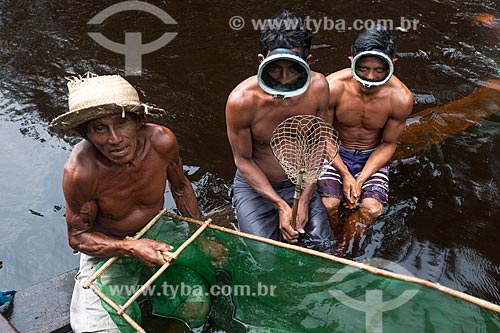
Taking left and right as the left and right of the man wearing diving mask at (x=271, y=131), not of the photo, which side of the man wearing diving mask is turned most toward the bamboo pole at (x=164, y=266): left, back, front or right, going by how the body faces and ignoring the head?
front

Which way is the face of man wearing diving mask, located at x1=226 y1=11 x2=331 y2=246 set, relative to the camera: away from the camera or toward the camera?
toward the camera

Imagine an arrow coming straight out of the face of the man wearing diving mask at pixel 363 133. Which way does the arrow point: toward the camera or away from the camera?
toward the camera

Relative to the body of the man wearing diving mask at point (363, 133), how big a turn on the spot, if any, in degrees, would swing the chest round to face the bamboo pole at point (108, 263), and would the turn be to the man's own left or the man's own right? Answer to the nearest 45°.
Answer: approximately 45° to the man's own right

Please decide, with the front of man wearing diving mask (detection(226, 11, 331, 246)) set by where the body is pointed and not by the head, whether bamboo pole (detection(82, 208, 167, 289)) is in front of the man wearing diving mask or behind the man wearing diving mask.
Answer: in front

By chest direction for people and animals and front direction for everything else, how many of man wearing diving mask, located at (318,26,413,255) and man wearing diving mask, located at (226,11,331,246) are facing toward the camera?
2

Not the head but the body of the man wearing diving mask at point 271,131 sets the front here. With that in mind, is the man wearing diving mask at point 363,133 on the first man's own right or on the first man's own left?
on the first man's own left

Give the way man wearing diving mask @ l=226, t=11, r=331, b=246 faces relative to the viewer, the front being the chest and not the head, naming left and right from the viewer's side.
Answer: facing the viewer

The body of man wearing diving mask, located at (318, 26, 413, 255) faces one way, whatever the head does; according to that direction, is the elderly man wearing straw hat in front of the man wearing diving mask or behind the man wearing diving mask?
in front

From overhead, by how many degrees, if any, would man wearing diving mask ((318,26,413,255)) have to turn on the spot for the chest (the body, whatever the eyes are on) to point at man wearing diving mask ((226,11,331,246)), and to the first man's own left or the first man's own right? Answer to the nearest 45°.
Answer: approximately 45° to the first man's own right

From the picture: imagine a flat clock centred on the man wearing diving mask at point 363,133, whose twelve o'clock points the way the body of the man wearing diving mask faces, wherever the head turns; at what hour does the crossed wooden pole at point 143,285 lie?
The crossed wooden pole is roughly at 1 o'clock from the man wearing diving mask.

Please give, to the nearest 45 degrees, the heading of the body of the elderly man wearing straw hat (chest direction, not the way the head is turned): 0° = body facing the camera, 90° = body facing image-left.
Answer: approximately 315°
